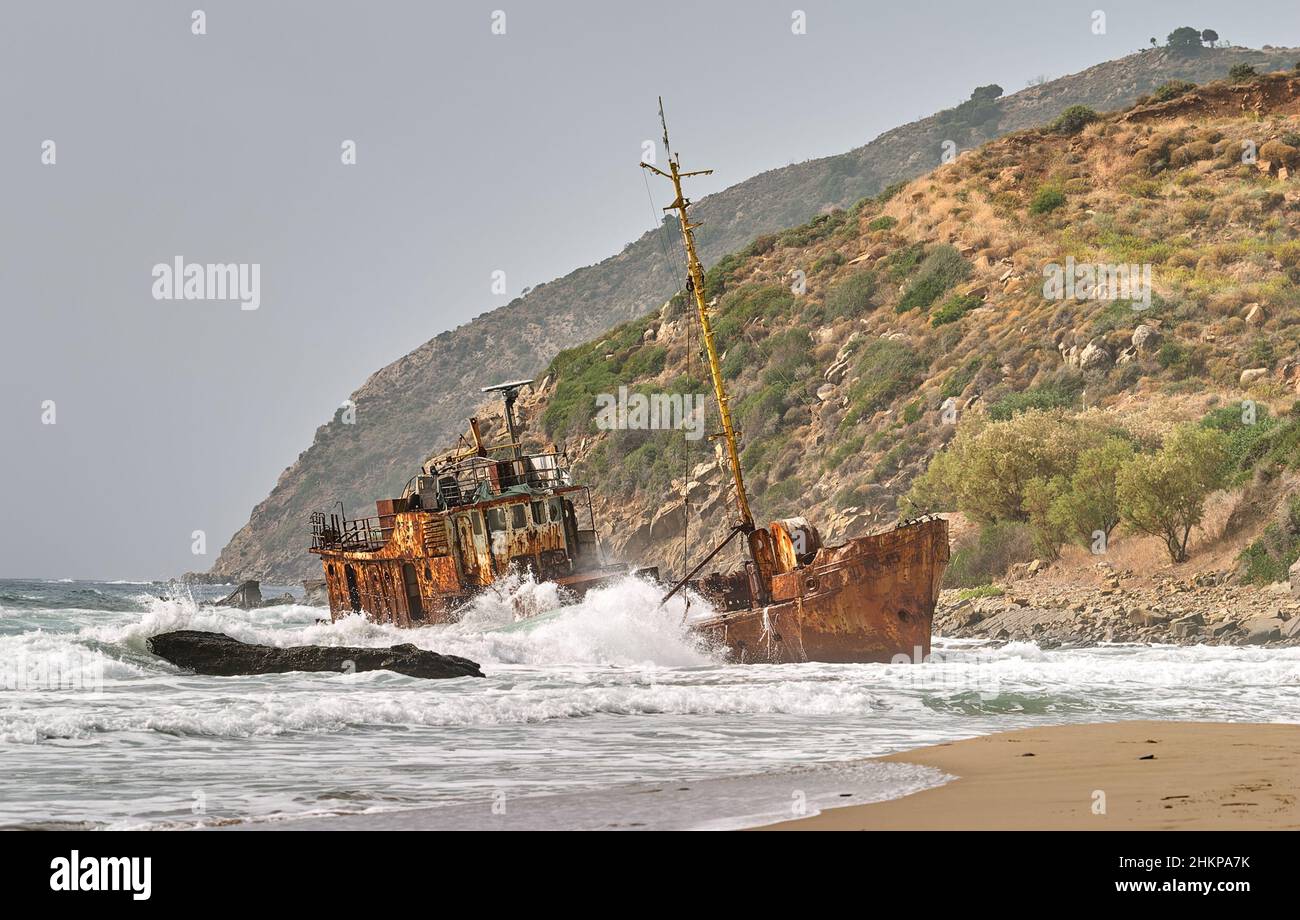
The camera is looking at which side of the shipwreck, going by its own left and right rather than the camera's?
right

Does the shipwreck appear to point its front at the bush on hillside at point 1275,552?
yes

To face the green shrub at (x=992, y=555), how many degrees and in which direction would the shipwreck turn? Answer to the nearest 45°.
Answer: approximately 45° to its left

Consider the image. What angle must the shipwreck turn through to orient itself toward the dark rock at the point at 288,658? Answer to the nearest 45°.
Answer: approximately 135° to its right

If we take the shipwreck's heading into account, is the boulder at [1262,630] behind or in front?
in front

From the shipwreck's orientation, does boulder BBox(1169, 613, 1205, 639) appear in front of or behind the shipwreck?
in front

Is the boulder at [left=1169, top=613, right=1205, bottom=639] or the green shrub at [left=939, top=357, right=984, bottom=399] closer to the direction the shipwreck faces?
the boulder

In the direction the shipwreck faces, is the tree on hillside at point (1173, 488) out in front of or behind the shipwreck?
in front
